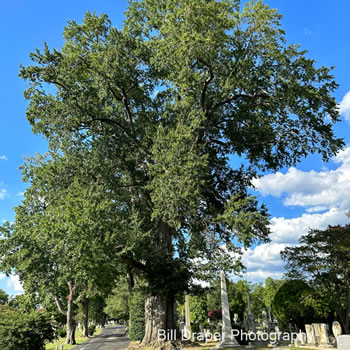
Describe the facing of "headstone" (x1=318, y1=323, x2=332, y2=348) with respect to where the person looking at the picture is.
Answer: facing the viewer and to the left of the viewer

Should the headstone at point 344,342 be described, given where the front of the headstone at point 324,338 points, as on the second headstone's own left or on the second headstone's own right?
on the second headstone's own left

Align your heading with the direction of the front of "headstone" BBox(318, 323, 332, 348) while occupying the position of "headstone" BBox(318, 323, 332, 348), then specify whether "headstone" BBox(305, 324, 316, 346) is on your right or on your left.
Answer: on your right

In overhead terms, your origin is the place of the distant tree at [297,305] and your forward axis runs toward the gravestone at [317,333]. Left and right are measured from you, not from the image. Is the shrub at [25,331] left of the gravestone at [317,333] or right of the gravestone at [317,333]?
right
